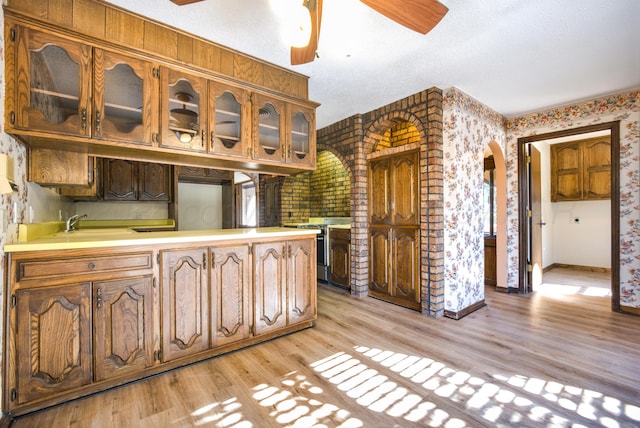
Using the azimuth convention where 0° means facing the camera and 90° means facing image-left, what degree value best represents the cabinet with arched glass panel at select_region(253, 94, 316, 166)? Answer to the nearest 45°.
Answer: approximately 315°

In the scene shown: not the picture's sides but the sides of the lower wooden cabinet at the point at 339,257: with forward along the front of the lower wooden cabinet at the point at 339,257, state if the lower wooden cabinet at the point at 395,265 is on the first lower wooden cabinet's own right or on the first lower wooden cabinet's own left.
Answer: on the first lower wooden cabinet's own left

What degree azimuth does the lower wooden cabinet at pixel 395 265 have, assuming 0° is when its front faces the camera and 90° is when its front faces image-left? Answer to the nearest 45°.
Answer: approximately 45°

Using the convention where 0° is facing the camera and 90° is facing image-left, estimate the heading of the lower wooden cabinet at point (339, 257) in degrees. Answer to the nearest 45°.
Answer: approximately 45°

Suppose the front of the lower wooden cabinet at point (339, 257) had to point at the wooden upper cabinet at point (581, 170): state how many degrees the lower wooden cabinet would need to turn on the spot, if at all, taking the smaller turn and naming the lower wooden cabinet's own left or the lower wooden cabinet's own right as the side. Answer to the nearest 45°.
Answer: approximately 135° to the lower wooden cabinet's own left

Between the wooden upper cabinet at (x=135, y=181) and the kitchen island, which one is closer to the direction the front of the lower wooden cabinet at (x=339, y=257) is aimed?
the kitchen island

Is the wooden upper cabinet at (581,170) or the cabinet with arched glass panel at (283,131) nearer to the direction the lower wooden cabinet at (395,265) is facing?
the cabinet with arched glass panel
